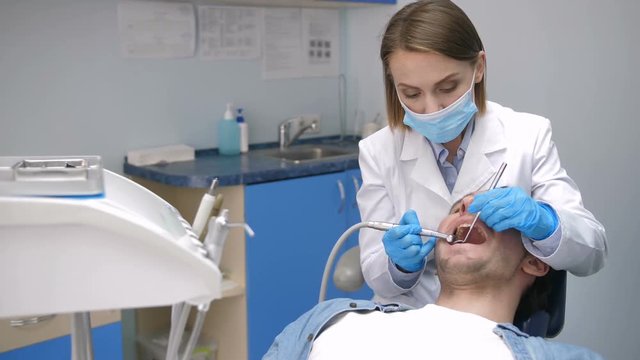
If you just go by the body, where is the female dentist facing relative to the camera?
toward the camera
